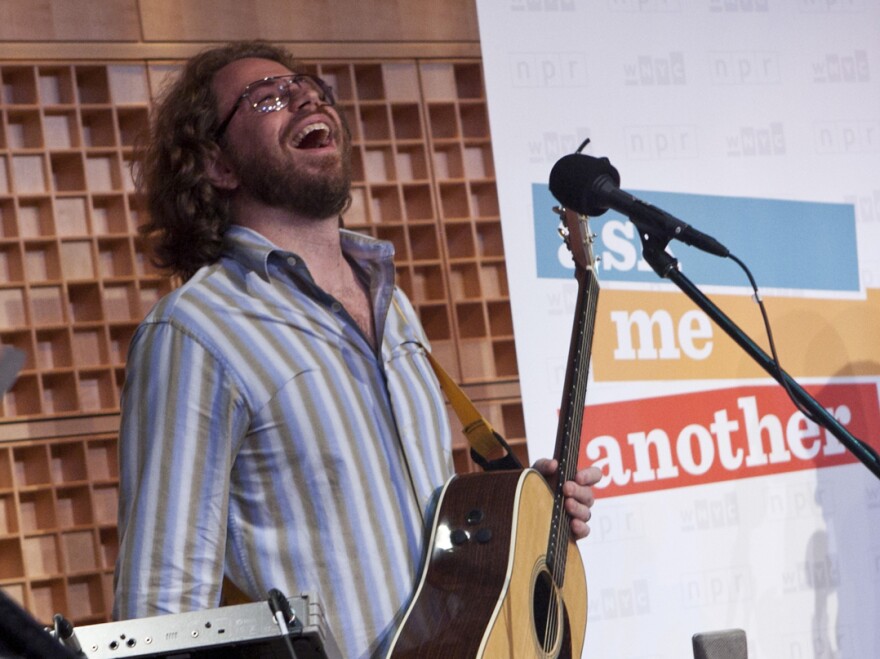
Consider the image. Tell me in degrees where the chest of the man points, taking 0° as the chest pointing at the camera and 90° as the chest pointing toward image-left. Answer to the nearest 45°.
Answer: approximately 315°

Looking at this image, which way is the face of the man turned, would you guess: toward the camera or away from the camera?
toward the camera

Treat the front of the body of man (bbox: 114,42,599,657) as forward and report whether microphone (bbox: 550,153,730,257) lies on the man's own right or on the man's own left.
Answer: on the man's own left
